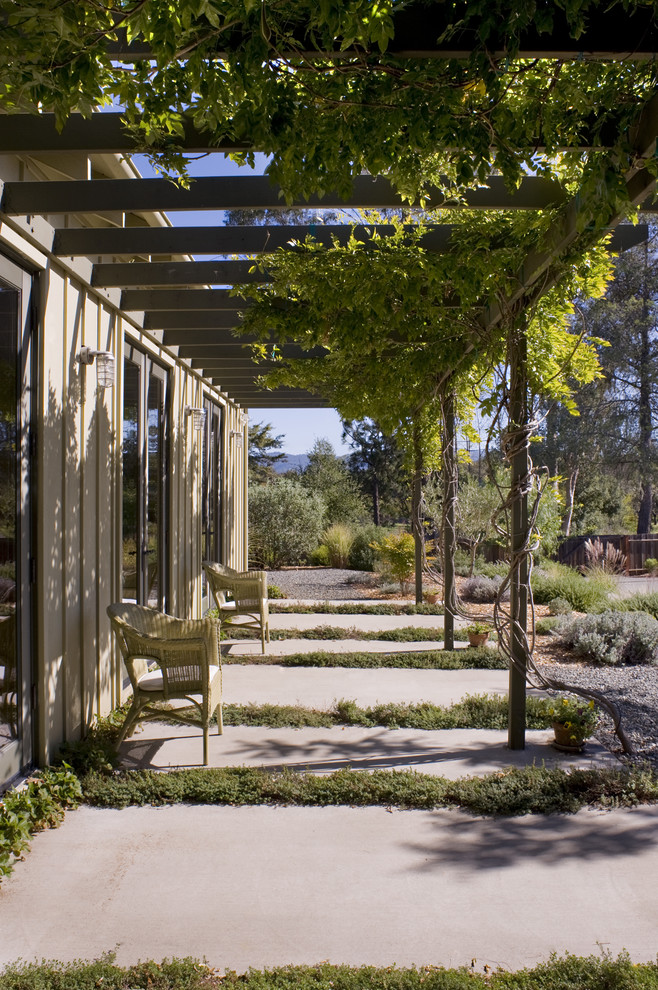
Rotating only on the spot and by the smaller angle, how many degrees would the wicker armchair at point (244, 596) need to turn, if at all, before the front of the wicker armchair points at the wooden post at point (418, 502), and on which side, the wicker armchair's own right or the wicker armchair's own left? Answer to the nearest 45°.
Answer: approximately 45° to the wicker armchair's own left

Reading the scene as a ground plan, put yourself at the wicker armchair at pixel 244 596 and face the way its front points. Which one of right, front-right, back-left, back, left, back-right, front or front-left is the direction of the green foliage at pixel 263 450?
left

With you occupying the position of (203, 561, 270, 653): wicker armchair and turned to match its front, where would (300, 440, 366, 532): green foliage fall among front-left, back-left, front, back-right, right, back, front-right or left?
left

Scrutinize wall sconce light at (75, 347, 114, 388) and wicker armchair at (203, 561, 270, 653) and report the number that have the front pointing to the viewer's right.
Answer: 2

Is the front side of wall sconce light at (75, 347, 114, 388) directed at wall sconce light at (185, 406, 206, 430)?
no

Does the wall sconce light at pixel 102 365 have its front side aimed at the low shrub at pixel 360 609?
no

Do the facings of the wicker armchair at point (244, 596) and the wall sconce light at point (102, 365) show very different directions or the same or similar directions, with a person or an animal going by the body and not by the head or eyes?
same or similar directions

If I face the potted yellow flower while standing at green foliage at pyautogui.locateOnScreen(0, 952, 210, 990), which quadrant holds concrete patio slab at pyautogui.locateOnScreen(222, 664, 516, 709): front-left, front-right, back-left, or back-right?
front-left

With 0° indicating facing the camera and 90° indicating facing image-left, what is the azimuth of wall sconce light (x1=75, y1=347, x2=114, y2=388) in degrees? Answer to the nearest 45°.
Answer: approximately 270°

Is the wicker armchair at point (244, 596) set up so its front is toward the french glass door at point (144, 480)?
no

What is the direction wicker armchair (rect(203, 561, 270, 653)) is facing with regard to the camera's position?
facing to the right of the viewer

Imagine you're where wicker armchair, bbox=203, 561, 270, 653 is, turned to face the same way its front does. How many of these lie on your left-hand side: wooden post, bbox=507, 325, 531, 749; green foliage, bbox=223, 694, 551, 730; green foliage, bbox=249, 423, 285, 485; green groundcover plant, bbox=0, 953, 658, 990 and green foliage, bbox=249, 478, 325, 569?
2
